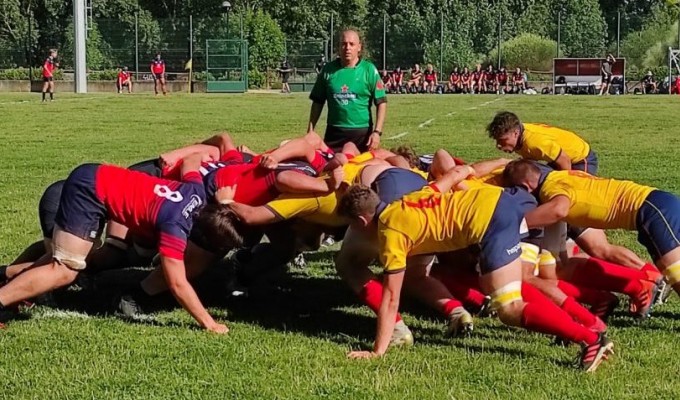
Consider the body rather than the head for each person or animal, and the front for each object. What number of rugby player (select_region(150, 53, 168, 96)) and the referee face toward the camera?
2

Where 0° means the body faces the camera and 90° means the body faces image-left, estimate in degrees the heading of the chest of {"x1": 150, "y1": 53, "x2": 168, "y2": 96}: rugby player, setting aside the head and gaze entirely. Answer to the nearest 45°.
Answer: approximately 0°

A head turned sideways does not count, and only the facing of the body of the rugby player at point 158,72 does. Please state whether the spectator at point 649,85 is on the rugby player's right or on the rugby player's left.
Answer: on the rugby player's left

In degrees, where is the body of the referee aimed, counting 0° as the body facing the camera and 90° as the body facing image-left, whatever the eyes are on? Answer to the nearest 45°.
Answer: approximately 0°

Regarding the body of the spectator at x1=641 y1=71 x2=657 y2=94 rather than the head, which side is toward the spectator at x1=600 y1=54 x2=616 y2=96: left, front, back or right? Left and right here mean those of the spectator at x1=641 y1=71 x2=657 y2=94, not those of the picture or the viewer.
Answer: right

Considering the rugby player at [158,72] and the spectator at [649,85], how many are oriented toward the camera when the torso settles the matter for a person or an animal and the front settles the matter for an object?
2

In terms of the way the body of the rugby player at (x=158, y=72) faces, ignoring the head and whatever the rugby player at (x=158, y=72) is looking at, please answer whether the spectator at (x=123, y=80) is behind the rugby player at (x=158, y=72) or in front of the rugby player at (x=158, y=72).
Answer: behind
